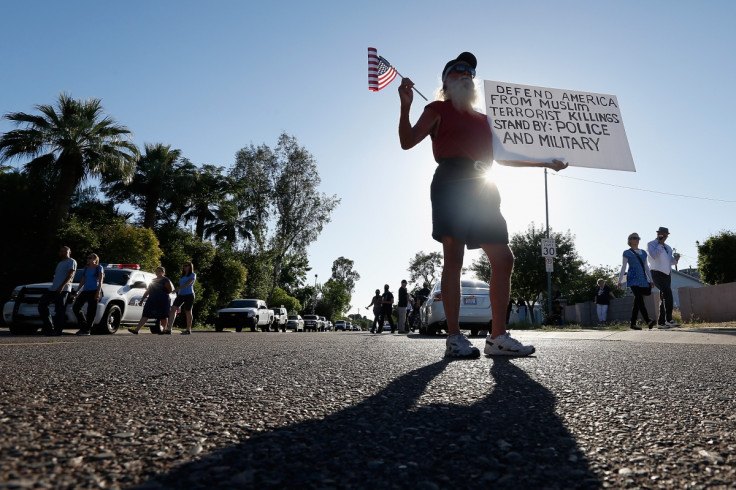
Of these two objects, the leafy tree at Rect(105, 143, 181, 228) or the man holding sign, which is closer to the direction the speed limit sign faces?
the man holding sign

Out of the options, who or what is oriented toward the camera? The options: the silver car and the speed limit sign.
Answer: the speed limit sign

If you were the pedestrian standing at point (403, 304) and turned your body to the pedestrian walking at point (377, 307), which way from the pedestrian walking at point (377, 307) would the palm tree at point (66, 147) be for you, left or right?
left

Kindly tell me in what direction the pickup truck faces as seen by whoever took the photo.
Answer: facing the viewer and to the left of the viewer

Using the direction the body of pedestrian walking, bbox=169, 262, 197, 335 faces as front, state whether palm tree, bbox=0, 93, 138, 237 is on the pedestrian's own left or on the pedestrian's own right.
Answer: on the pedestrian's own right

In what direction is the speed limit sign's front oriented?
toward the camera

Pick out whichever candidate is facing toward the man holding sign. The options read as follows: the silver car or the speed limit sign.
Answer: the speed limit sign

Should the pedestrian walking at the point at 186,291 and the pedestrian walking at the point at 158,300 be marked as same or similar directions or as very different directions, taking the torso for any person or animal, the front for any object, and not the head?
same or similar directions

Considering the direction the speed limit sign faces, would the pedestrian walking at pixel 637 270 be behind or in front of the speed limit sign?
in front

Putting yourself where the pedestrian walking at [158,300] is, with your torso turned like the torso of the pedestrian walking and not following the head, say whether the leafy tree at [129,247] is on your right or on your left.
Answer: on your right

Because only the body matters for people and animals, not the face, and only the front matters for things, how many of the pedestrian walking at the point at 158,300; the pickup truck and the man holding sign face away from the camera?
0

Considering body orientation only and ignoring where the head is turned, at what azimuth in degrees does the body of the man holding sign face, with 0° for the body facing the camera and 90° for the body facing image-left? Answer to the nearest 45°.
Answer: approximately 315°
